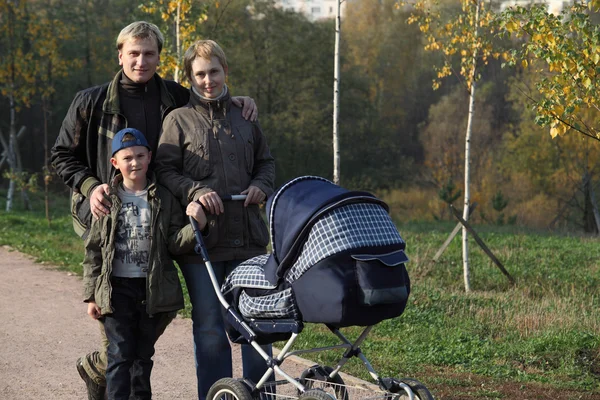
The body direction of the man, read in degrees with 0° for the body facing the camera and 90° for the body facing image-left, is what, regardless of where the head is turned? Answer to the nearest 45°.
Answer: approximately 0°

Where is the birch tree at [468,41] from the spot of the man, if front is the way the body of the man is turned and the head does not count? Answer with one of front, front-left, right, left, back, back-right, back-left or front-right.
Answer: back-left

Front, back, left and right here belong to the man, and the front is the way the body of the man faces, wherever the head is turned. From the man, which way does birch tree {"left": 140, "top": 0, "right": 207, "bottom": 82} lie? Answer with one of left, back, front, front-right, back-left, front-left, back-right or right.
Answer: back

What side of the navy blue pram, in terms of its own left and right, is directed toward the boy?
back

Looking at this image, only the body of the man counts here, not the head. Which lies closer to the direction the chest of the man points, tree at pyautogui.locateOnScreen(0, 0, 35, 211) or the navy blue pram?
the navy blue pram

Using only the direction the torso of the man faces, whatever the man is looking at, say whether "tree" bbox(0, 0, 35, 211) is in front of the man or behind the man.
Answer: behind

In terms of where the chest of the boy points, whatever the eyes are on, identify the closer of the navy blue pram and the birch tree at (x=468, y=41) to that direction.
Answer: the navy blue pram

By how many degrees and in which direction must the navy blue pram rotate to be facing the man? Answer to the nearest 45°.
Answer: approximately 180°

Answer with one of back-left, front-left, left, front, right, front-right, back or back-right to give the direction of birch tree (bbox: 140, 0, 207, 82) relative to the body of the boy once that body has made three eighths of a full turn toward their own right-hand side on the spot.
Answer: front-right

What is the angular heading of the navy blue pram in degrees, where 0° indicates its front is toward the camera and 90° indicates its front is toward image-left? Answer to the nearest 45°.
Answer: approximately 315°

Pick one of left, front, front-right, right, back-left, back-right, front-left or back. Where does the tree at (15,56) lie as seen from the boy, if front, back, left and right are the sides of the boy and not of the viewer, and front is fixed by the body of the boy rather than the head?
back

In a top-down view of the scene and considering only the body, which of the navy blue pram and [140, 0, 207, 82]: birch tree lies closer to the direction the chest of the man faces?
the navy blue pram

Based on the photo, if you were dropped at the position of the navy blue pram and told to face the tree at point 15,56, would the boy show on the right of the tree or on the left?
left
